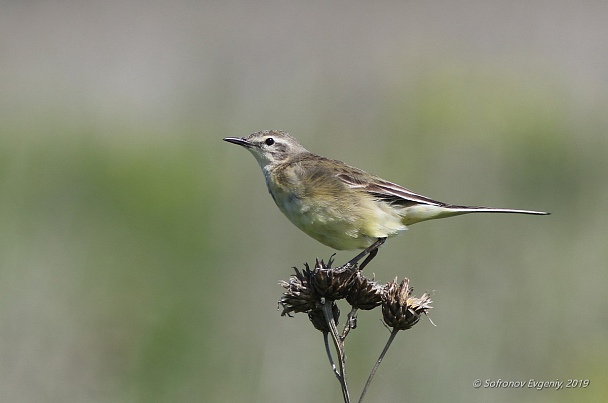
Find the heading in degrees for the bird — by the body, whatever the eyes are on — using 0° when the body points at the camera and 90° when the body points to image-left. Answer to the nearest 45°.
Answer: approximately 90°
